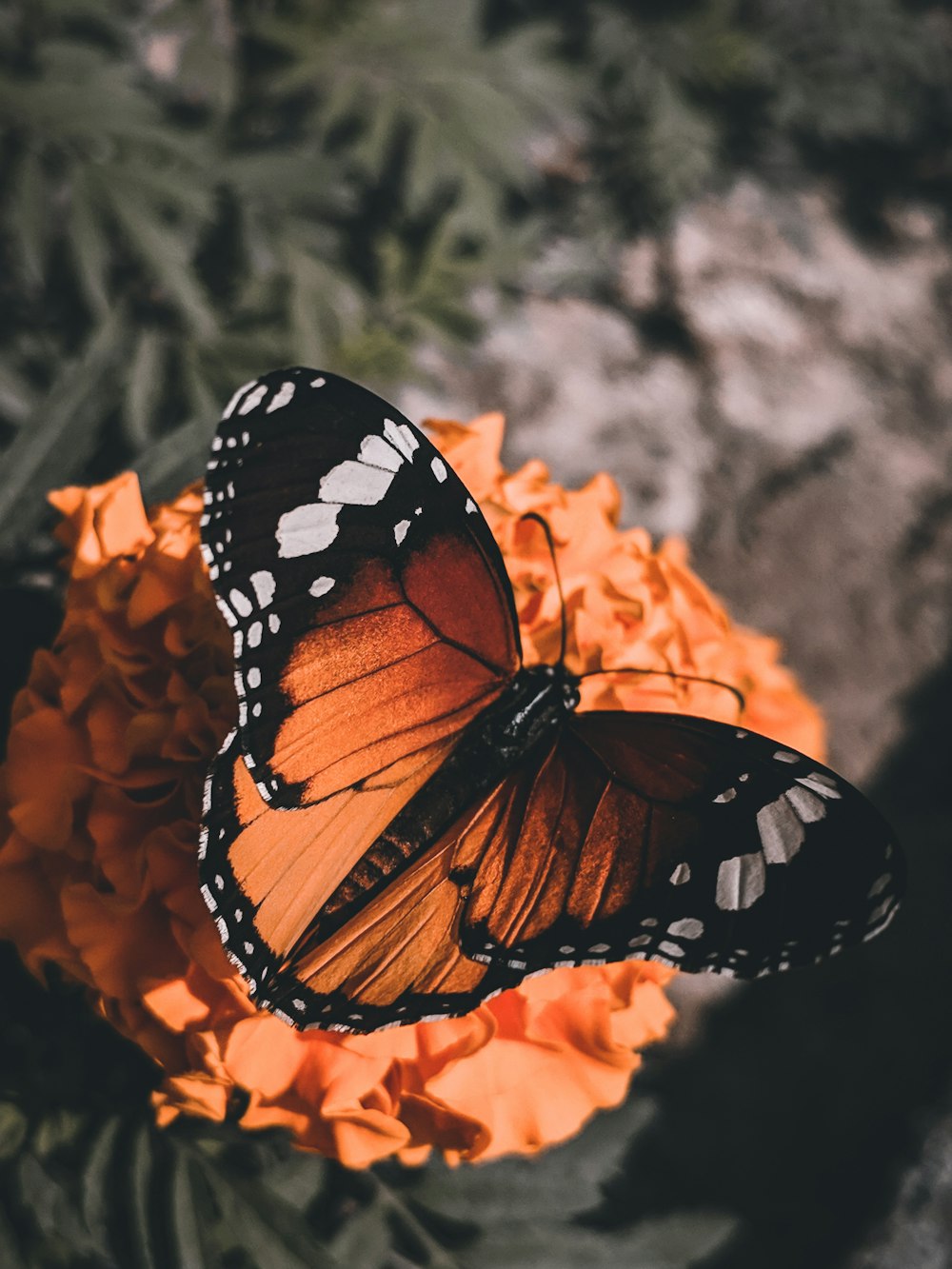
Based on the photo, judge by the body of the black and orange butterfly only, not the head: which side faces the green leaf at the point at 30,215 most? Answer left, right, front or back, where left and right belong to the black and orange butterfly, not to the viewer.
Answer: left

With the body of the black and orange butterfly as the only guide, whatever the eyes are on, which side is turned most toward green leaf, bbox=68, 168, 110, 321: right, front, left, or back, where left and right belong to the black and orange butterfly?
left

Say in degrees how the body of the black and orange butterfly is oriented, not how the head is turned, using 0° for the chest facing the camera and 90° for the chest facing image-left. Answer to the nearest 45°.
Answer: approximately 225°

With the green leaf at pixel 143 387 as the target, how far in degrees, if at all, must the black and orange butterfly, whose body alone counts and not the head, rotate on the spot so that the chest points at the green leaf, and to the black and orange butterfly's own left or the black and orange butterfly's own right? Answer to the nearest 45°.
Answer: approximately 90° to the black and orange butterfly's own left
